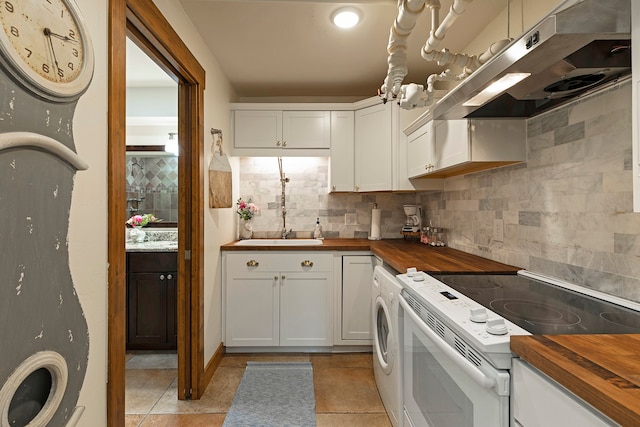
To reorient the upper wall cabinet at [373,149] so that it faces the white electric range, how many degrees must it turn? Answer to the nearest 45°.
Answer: approximately 45° to its left

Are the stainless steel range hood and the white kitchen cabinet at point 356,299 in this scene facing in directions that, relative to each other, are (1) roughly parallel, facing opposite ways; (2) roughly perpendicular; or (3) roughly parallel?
roughly perpendicular

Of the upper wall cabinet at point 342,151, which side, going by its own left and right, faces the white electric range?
front

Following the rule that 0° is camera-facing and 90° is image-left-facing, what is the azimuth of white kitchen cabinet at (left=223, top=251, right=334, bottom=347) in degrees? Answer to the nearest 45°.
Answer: approximately 0°

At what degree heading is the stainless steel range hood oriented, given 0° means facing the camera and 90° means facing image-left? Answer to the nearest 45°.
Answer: approximately 45°

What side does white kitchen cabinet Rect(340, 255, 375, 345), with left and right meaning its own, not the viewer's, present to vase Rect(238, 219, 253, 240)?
right

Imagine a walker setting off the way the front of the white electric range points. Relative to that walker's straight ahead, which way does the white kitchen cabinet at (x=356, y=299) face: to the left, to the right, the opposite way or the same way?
to the left

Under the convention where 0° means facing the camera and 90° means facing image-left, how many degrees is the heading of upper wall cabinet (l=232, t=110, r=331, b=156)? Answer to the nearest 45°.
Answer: approximately 0°

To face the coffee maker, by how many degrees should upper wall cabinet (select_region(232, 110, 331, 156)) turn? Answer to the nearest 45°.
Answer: approximately 90° to its left
